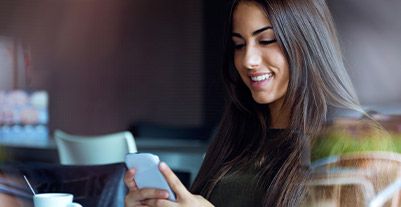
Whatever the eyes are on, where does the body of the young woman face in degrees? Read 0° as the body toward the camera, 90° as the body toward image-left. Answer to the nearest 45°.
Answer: approximately 45°
